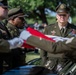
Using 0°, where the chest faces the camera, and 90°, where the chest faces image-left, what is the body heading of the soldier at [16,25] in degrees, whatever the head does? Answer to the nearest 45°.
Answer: approximately 270°

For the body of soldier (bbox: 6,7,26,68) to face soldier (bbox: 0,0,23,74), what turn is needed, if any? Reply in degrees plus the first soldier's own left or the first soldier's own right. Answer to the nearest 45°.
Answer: approximately 90° to the first soldier's own right

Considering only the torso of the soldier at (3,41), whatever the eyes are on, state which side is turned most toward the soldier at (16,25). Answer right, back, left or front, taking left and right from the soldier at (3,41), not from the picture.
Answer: left

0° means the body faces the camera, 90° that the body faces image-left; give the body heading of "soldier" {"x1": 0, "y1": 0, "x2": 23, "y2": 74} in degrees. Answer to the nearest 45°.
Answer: approximately 270°

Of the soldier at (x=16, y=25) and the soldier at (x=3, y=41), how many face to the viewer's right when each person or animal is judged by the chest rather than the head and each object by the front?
2

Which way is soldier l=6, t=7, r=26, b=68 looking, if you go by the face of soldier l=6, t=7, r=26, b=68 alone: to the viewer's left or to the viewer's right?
to the viewer's right
